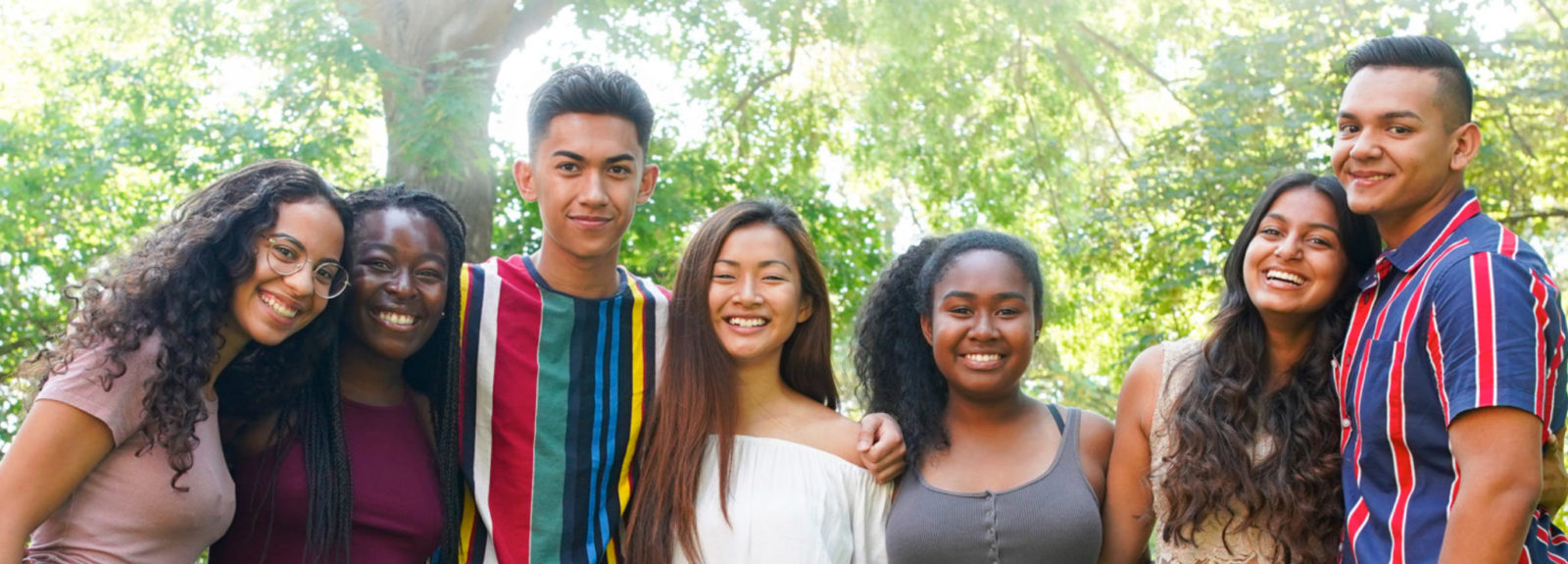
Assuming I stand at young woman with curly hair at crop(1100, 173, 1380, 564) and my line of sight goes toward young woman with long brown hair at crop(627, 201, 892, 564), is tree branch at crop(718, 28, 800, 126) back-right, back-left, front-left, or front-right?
front-right

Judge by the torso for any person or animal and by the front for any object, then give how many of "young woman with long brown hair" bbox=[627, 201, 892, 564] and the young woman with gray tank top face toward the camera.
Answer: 2

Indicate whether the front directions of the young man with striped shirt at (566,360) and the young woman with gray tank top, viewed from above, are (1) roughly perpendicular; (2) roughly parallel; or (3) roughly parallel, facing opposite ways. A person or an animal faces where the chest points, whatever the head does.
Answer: roughly parallel

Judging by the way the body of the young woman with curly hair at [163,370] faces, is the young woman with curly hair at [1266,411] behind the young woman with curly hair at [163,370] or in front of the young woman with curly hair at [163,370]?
in front

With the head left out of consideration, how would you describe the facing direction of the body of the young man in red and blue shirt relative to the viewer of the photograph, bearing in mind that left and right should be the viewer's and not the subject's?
facing the viewer and to the left of the viewer

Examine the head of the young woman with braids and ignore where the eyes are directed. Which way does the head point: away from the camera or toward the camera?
toward the camera

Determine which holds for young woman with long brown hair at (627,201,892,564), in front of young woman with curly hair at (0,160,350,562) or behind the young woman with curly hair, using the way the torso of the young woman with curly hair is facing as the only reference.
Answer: in front

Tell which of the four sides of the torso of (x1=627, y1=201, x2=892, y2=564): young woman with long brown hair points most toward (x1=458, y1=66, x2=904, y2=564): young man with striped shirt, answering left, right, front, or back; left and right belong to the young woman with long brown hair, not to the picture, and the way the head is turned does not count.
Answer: right

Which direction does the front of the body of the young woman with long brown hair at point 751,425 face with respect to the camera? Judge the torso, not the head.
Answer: toward the camera

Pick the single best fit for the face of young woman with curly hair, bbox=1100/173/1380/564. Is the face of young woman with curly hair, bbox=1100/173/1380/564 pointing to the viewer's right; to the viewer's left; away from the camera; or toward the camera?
toward the camera

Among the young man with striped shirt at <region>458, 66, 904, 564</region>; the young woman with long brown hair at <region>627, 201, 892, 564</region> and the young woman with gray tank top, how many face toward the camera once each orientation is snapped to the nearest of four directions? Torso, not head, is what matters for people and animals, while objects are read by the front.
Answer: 3

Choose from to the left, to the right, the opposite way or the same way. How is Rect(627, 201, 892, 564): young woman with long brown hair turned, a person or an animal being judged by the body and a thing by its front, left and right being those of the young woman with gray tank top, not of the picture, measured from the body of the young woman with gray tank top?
the same way

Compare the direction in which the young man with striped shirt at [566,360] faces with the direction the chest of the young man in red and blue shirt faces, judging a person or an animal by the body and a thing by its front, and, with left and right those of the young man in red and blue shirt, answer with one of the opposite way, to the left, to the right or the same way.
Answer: to the left

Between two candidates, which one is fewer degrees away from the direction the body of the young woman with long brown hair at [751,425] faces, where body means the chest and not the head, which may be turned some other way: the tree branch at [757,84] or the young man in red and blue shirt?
the young man in red and blue shirt

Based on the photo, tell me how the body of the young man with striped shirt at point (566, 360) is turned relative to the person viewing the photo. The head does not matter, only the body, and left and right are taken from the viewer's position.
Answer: facing the viewer

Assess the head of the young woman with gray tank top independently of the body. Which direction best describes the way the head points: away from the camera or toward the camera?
toward the camera

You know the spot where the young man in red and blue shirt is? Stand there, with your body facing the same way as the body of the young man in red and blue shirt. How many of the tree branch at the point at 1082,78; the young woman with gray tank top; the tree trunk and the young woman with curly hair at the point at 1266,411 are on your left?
0

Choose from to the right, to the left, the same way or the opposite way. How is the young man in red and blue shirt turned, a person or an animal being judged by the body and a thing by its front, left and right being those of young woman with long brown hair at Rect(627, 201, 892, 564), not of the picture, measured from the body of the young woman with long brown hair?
to the right
